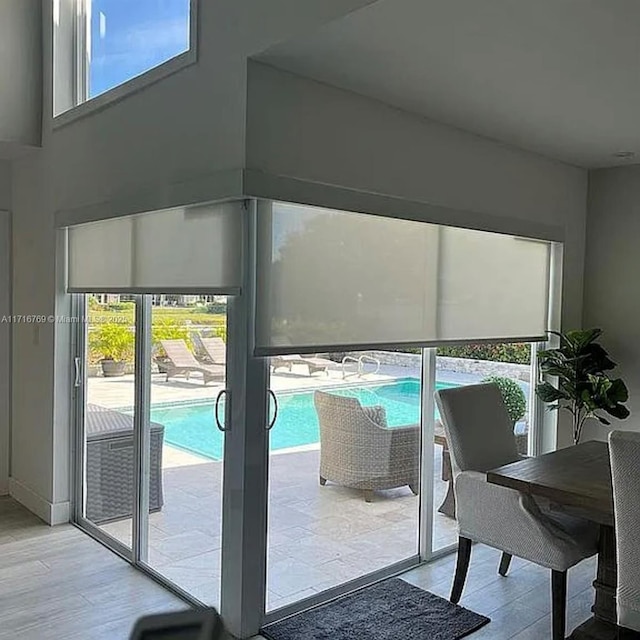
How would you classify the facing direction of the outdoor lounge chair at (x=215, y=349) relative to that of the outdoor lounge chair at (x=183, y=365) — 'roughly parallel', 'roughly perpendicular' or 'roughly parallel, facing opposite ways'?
roughly parallel

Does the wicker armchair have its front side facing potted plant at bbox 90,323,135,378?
no

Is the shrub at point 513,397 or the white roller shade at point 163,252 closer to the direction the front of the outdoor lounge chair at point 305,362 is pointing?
the shrub

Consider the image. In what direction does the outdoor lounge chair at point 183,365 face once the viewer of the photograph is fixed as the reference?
facing the viewer and to the right of the viewer

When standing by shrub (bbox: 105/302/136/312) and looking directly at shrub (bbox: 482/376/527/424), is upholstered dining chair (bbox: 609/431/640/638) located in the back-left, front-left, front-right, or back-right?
front-right

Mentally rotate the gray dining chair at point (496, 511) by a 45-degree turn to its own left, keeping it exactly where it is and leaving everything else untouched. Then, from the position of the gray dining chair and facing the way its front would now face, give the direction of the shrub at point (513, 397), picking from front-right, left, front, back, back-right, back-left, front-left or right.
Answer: left

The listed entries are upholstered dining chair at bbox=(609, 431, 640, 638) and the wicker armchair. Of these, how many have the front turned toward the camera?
0

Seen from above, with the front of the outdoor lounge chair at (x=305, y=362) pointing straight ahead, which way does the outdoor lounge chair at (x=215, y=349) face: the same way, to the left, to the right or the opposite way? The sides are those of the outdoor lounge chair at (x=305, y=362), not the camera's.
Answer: the same way
